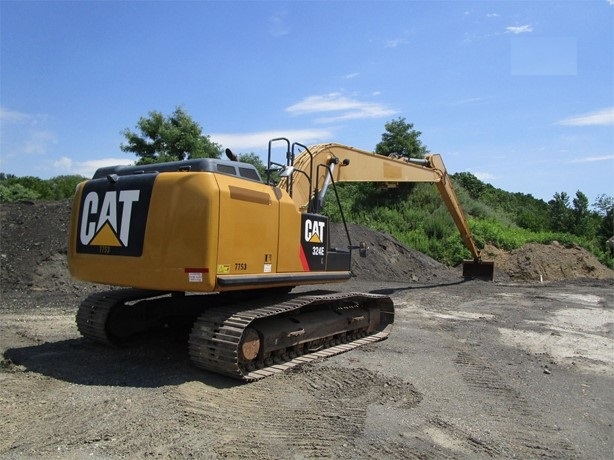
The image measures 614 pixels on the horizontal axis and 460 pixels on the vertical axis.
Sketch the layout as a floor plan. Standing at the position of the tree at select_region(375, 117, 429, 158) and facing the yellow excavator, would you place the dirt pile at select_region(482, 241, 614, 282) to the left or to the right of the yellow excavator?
left

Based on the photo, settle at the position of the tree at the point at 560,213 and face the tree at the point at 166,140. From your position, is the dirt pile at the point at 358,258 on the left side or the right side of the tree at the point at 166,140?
left

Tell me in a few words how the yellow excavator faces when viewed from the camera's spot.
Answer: facing away from the viewer and to the right of the viewer

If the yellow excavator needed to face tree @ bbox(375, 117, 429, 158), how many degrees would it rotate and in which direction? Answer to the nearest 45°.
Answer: approximately 45° to its left
